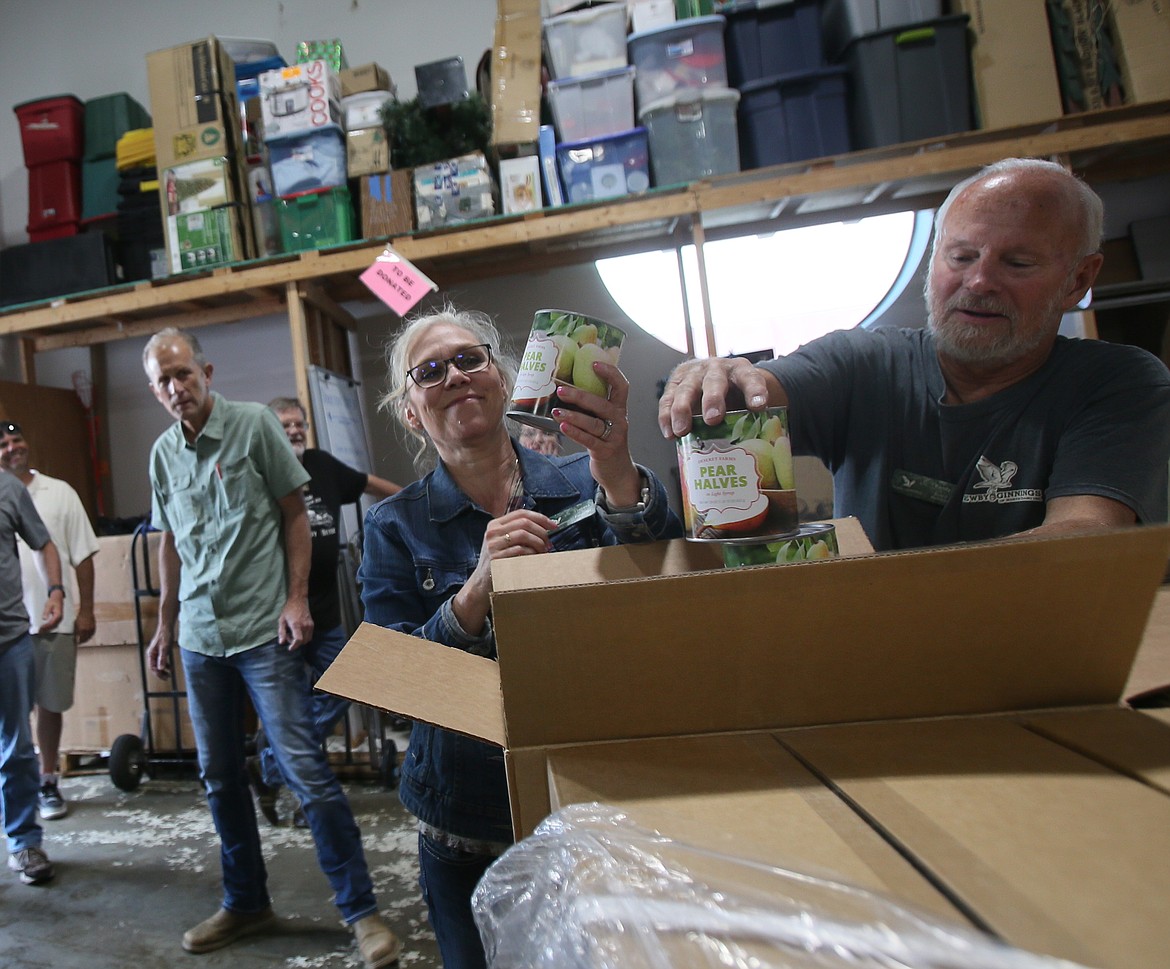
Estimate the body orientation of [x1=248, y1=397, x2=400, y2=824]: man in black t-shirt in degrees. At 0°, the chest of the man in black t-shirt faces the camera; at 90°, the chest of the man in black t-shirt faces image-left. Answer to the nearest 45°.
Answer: approximately 0°

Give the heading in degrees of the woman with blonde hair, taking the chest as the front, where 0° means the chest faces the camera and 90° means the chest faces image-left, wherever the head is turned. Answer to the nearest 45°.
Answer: approximately 315°

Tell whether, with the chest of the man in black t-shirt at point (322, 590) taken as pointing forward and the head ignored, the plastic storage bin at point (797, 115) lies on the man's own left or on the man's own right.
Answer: on the man's own left

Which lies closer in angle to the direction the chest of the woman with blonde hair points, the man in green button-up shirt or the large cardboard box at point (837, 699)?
the large cardboard box

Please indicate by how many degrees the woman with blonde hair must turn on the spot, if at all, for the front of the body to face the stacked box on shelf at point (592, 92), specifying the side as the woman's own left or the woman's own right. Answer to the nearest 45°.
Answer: approximately 135° to the woman's own left
